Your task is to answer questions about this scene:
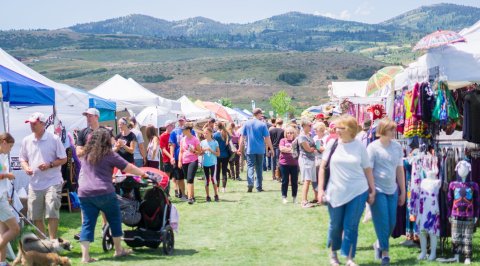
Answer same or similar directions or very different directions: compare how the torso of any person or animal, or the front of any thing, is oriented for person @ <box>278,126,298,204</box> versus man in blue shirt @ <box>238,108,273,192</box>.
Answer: very different directions

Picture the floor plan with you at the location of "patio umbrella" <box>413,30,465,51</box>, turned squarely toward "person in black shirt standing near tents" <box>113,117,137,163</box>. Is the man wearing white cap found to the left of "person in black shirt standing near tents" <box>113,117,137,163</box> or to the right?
left

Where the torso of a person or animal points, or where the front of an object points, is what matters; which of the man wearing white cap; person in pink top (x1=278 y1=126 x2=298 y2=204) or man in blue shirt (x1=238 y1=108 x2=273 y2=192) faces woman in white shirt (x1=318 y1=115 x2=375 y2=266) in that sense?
the person in pink top

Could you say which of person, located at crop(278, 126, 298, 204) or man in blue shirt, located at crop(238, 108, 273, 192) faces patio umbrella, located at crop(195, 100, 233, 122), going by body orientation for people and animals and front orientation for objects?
the man in blue shirt

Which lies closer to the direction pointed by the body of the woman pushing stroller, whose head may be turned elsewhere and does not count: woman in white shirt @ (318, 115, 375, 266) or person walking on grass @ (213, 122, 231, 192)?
the person walking on grass

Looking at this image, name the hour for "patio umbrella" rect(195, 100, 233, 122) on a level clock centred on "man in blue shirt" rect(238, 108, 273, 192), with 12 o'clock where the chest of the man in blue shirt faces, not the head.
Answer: The patio umbrella is roughly at 12 o'clock from the man in blue shirt.

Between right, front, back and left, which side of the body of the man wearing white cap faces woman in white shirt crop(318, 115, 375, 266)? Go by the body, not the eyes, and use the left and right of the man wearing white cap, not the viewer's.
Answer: left

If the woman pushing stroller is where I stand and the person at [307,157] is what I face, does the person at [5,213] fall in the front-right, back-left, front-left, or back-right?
back-left

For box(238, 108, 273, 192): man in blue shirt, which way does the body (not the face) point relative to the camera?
away from the camera

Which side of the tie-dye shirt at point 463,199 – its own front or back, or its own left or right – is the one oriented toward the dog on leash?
right

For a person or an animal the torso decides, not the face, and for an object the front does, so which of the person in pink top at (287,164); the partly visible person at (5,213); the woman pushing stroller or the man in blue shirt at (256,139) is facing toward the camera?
the person in pink top at (287,164)
